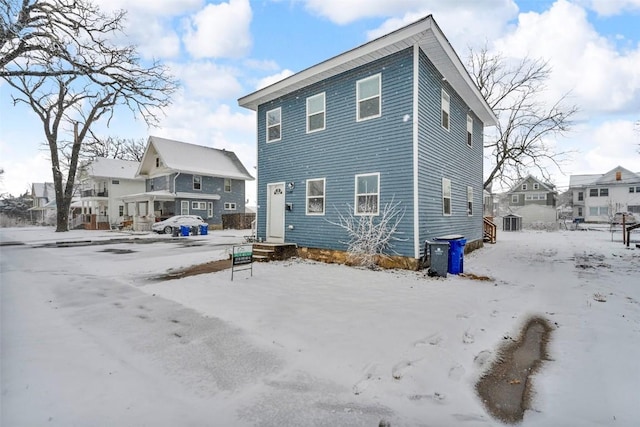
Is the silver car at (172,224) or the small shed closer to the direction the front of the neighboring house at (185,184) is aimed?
the silver car

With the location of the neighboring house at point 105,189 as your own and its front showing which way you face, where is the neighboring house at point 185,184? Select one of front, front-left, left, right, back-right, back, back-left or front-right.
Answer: left

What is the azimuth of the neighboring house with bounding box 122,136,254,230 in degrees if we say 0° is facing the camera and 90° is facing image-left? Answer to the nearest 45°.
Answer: approximately 45°

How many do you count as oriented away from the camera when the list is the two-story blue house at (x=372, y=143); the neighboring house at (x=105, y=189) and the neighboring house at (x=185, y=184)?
0

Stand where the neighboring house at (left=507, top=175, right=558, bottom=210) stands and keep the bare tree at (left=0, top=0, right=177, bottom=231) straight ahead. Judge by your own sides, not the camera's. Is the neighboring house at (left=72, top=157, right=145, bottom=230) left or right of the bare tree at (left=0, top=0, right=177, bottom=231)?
right

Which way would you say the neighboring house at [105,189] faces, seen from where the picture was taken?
facing the viewer and to the left of the viewer

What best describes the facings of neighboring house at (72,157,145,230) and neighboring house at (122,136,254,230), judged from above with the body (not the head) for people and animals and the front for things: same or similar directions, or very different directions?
same or similar directions

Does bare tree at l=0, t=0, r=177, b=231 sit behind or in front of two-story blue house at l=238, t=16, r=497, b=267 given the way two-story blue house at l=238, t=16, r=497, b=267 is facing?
in front

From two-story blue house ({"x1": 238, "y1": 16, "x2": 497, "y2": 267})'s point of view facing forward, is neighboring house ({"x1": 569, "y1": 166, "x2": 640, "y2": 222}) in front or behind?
behind
